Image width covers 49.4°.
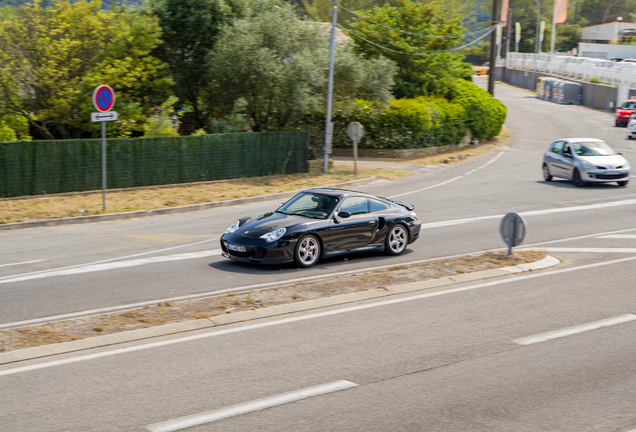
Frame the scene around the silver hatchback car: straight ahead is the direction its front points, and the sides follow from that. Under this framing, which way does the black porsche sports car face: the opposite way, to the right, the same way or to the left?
to the right

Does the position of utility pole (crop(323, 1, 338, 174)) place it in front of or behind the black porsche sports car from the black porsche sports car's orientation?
behind

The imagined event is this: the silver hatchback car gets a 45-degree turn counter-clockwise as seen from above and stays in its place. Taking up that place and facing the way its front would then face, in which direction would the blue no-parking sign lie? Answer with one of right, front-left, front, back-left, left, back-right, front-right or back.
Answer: back-right

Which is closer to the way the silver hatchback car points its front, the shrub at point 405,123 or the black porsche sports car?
the black porsche sports car

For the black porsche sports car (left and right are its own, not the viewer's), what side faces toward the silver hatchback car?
back

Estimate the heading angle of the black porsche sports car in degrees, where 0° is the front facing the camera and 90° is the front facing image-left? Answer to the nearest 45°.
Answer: approximately 45°

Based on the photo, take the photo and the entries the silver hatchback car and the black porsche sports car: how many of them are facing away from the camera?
0

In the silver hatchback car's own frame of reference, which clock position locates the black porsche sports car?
The black porsche sports car is roughly at 2 o'clock from the silver hatchback car.
